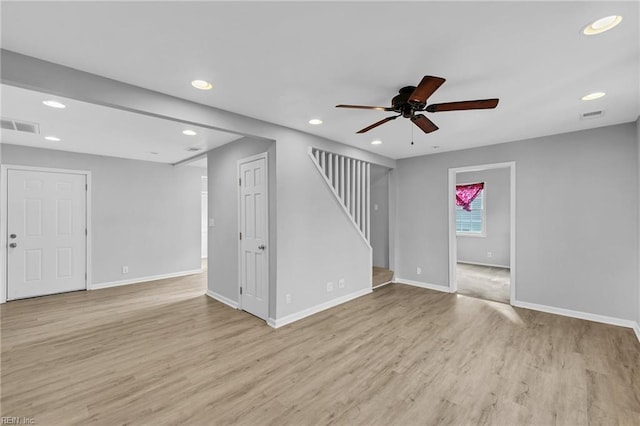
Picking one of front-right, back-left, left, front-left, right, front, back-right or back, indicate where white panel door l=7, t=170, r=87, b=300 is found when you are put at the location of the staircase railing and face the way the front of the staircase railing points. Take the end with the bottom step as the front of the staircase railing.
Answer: back-left

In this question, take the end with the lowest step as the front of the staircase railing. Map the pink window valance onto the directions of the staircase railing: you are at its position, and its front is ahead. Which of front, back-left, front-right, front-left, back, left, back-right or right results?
front

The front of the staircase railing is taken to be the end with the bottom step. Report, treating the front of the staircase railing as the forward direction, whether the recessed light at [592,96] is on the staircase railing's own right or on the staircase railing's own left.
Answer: on the staircase railing's own right

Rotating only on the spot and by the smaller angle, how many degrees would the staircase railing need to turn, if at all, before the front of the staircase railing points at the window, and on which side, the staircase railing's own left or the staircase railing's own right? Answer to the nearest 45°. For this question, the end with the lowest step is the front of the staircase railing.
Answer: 0° — it already faces it

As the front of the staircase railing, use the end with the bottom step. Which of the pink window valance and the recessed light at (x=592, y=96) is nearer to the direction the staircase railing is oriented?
the pink window valance

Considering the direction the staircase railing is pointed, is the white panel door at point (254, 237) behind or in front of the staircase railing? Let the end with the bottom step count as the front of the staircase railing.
behind

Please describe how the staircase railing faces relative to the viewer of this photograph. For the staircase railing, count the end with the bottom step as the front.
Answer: facing away from the viewer and to the right of the viewer

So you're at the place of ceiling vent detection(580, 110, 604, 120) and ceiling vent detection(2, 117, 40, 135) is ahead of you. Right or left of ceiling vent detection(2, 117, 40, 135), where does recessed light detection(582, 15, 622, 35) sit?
left

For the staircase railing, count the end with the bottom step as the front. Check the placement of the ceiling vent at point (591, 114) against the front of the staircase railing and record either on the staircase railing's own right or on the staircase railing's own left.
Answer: on the staircase railing's own right
